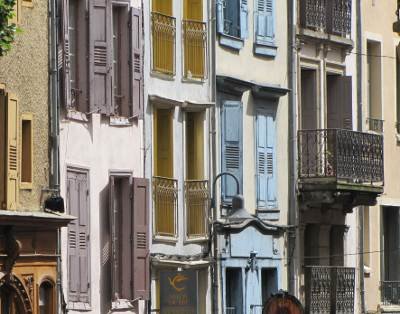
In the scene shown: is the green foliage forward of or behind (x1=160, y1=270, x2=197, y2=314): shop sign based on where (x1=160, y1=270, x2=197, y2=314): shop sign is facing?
forward

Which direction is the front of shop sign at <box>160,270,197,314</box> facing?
toward the camera
